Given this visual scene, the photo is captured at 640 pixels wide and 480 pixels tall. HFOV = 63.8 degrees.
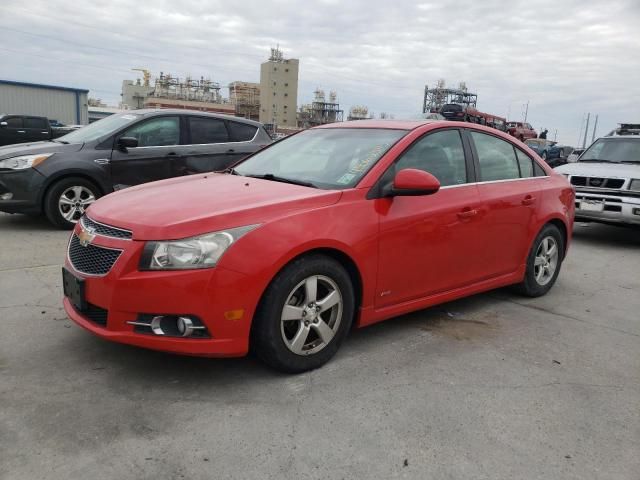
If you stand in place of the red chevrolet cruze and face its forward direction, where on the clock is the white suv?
The white suv is roughly at 6 o'clock from the red chevrolet cruze.

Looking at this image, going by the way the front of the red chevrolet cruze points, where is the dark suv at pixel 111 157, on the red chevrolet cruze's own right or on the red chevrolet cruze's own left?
on the red chevrolet cruze's own right

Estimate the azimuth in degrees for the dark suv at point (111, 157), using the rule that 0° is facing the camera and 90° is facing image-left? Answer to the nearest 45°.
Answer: approximately 45°
